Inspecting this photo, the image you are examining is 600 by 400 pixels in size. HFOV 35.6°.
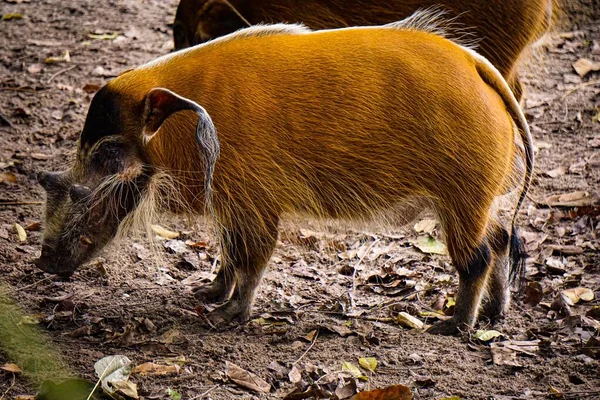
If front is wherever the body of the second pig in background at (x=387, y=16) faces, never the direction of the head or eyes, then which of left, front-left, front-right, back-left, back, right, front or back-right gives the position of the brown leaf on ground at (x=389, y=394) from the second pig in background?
left

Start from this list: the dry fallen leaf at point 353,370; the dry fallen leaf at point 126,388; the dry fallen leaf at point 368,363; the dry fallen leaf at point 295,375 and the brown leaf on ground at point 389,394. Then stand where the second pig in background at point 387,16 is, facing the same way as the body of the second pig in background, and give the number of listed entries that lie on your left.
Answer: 5

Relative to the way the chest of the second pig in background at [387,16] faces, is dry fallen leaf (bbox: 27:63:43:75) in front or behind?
in front

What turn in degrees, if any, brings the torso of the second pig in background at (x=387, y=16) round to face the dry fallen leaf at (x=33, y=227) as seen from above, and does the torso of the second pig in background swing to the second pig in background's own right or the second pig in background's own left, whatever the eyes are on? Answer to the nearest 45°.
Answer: approximately 45° to the second pig in background's own left

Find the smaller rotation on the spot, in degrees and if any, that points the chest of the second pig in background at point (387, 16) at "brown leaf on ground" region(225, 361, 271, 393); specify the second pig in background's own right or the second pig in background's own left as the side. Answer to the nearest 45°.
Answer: approximately 90° to the second pig in background's own left

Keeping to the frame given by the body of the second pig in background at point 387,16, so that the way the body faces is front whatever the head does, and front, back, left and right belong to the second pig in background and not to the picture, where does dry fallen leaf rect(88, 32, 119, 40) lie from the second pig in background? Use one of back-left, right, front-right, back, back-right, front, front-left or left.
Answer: front-right

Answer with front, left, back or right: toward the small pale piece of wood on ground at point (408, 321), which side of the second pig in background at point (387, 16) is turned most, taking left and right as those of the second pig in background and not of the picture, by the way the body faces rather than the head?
left

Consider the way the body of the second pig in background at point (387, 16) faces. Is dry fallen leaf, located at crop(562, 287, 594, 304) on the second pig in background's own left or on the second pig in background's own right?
on the second pig in background's own left

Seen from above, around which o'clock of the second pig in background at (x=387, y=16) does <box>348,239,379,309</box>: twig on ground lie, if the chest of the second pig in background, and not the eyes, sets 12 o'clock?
The twig on ground is roughly at 9 o'clock from the second pig in background.

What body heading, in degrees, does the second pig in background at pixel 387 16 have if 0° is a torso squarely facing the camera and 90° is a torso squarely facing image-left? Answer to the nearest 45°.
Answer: approximately 90°

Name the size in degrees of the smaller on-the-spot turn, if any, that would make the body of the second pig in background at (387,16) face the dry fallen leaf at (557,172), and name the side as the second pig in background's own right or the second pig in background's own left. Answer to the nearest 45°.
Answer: approximately 180°

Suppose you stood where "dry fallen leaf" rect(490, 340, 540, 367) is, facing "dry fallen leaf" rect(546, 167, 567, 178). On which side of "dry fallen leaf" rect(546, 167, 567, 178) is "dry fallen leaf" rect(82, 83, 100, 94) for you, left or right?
left
